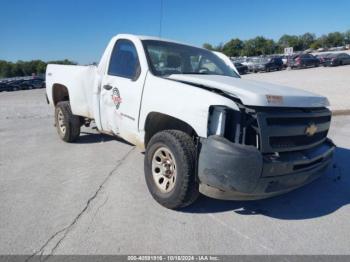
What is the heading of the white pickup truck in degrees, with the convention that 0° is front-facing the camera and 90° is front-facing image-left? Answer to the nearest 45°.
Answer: approximately 315°

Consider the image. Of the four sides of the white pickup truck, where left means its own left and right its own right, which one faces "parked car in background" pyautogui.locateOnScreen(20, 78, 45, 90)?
back
